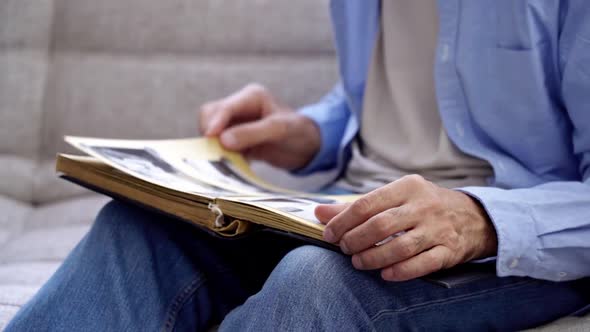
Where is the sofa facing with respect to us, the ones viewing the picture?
facing the viewer

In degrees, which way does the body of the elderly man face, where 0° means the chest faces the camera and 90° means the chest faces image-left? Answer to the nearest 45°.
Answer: approximately 45°
